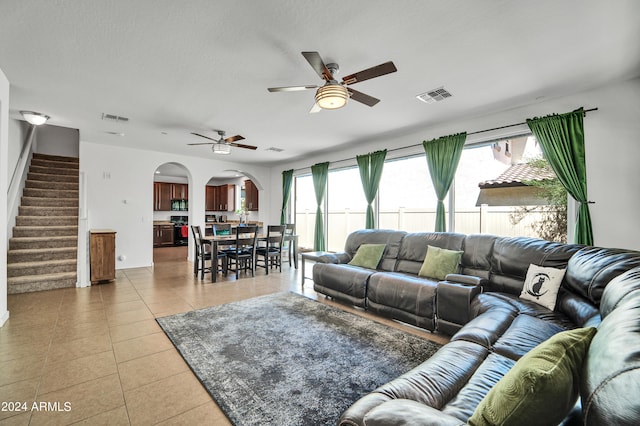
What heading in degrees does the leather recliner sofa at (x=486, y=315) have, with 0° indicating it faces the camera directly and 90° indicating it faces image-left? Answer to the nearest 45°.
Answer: approximately 45°

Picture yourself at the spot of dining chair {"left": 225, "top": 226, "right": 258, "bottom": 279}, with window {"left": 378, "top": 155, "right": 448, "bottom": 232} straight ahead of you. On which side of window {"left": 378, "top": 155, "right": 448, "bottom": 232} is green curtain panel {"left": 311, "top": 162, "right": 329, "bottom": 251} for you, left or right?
left

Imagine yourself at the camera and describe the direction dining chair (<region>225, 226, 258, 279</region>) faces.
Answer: facing away from the viewer and to the left of the viewer

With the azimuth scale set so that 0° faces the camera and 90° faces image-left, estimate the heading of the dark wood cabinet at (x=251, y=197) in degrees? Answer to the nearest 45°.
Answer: approximately 45°

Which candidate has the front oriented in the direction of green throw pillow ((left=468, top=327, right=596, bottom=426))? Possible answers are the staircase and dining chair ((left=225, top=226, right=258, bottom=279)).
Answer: the staircase

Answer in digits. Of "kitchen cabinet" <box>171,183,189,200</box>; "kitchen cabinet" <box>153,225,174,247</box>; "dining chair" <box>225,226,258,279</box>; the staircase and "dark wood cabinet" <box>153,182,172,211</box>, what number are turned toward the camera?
4

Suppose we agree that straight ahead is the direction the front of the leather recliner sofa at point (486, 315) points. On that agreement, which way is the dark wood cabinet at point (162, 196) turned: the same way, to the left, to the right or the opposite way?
to the left

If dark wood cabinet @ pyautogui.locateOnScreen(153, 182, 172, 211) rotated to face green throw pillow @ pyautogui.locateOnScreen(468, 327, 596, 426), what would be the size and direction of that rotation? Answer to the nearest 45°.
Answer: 0° — it already faces it

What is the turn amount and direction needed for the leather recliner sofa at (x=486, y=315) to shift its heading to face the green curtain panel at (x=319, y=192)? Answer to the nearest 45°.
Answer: approximately 90° to its right
